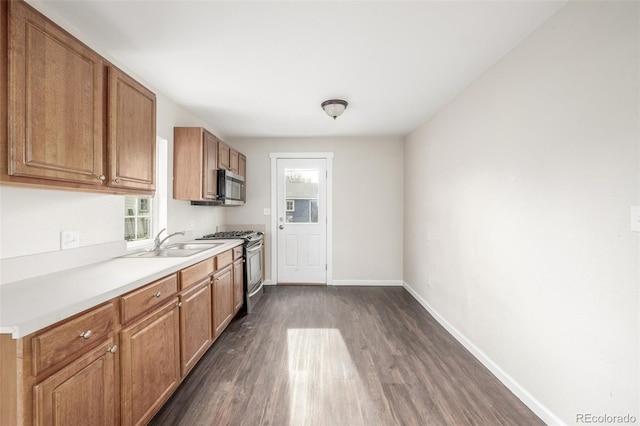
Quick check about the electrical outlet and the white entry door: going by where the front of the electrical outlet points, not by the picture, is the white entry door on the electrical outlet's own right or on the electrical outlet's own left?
on the electrical outlet's own left

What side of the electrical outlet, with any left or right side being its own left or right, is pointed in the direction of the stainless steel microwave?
left

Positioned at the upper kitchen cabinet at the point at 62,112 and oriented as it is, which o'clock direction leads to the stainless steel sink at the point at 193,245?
The stainless steel sink is roughly at 9 o'clock from the upper kitchen cabinet.

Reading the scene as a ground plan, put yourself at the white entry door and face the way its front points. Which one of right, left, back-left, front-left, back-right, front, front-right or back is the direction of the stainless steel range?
front-right

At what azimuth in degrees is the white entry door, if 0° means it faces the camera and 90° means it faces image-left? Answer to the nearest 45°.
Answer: approximately 0°

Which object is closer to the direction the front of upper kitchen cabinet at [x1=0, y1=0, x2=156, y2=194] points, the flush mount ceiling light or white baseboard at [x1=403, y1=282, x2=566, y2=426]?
the white baseboard

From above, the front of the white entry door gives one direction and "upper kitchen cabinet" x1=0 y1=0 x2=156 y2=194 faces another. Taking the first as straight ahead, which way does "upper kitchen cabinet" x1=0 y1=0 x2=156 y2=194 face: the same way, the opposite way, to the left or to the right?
to the left

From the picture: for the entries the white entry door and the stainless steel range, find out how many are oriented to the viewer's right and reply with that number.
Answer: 1

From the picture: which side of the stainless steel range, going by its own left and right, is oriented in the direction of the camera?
right

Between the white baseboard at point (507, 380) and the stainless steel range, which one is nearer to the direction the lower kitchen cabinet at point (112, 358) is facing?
the white baseboard
